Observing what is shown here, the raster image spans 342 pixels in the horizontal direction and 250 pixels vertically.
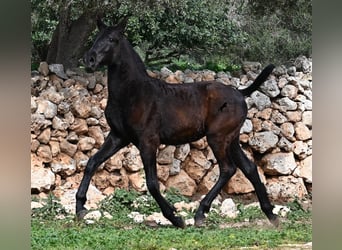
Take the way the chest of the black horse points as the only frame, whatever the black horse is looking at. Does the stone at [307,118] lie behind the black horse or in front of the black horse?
behind

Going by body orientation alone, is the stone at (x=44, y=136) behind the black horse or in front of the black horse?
in front

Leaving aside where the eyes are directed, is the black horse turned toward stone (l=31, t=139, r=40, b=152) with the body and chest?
yes

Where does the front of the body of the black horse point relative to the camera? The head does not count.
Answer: to the viewer's left
